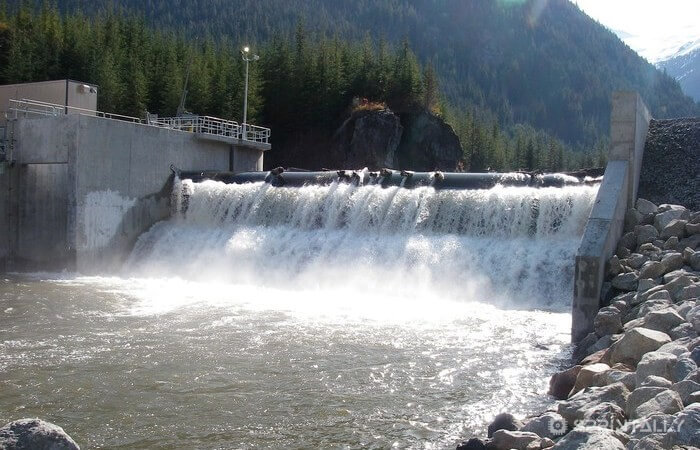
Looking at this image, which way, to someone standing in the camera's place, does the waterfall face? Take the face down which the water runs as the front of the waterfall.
facing the viewer

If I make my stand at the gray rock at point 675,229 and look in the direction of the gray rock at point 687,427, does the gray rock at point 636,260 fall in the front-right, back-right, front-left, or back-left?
front-right

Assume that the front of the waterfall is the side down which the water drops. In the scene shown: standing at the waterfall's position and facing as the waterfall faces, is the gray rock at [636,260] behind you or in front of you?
in front

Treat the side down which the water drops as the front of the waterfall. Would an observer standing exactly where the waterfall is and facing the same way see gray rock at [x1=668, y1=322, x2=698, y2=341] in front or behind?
in front

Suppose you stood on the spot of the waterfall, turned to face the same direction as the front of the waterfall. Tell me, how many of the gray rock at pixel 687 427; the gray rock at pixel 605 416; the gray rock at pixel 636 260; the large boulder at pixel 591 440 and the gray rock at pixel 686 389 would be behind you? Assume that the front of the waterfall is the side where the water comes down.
0

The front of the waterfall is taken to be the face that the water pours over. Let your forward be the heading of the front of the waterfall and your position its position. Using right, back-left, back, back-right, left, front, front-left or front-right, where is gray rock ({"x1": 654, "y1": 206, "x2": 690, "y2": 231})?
front-left

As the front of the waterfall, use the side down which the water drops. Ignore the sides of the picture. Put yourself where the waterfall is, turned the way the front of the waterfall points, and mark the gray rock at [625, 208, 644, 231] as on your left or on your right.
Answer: on your left

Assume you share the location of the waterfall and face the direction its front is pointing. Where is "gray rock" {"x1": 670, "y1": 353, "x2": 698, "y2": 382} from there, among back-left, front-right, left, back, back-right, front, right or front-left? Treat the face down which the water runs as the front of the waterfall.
front

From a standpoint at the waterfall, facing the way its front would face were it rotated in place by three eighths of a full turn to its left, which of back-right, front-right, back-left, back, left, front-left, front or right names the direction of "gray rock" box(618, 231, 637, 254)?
right

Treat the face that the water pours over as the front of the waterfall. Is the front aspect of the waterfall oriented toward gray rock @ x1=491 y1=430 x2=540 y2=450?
yes

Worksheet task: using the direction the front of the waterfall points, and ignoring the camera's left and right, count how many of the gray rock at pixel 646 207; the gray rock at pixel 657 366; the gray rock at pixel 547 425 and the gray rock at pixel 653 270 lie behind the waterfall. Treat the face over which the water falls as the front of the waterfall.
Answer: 0

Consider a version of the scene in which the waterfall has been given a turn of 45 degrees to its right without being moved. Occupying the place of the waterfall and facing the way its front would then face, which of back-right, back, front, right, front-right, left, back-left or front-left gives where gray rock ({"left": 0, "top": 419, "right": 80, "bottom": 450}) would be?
front-left

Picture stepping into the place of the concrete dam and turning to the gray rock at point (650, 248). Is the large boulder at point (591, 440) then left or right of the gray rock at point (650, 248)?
right

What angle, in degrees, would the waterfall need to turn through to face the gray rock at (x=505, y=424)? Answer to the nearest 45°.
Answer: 0° — it already faces it

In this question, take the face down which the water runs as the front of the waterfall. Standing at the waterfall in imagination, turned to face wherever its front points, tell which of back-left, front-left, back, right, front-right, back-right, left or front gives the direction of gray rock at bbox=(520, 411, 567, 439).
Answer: front

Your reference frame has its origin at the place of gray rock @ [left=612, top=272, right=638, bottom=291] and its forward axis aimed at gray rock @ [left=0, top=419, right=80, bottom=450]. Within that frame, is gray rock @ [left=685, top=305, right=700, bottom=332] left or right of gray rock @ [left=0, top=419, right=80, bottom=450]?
left

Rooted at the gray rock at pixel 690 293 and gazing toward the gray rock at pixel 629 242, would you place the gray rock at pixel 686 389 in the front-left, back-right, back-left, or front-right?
back-left

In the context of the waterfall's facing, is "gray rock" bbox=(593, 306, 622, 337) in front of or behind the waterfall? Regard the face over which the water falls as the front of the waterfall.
in front
